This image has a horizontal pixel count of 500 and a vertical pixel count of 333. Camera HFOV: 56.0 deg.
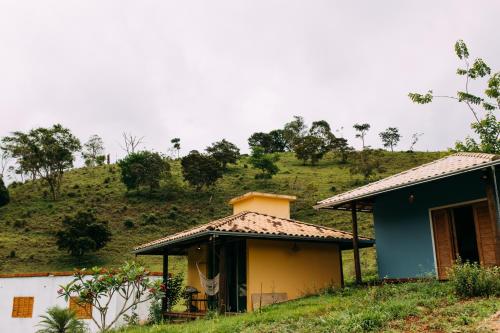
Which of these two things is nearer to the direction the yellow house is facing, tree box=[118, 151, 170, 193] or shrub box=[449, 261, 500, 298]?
the shrub

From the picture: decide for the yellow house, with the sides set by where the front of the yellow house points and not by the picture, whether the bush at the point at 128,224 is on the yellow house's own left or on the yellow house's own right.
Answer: on the yellow house's own right

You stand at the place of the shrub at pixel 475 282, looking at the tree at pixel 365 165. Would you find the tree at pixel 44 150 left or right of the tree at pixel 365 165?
left

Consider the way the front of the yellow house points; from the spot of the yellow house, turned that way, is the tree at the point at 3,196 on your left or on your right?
on your right

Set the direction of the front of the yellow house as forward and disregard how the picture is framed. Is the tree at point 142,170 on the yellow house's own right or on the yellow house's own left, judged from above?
on the yellow house's own right

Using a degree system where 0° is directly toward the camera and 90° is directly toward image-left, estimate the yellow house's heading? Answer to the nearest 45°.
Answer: approximately 45°

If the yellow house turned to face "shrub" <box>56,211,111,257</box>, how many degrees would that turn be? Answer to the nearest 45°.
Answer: approximately 90° to its right

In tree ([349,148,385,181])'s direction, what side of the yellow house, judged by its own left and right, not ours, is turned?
back

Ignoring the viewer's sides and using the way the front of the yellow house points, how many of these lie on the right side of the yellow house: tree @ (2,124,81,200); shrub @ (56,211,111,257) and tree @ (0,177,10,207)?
3

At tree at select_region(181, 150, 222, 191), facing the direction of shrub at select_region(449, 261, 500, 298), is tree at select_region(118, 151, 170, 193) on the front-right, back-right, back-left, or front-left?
back-right

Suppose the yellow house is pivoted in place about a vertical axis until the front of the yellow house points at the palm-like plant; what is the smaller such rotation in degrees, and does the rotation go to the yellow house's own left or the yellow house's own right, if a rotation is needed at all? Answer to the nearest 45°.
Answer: approximately 45° to the yellow house's own right

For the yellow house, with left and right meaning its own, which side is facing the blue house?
left

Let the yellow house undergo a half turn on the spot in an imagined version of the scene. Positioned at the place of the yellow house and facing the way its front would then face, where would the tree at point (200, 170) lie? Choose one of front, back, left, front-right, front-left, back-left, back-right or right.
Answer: front-left
